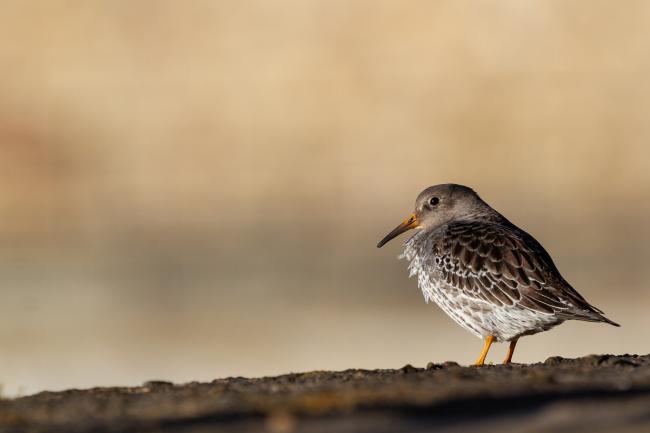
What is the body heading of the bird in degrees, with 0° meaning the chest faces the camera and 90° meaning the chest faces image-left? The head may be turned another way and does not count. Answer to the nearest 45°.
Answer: approximately 90°
